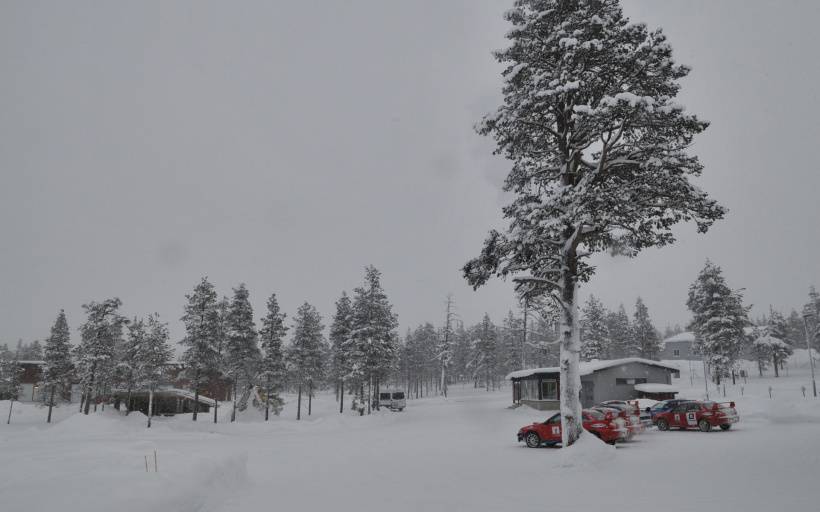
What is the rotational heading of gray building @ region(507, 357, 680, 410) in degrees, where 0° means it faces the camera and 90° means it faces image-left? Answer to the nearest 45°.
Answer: approximately 45°

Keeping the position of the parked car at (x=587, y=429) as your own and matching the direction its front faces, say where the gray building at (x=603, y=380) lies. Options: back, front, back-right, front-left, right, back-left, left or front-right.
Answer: right

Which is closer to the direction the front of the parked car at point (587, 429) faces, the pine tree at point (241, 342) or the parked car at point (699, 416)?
the pine tree

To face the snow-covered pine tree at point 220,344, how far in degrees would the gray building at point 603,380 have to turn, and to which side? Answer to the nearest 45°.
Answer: approximately 45° to its right

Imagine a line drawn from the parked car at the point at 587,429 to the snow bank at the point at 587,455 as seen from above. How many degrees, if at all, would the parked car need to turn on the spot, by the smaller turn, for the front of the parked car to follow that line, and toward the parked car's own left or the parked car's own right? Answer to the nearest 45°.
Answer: approximately 90° to the parked car's own left

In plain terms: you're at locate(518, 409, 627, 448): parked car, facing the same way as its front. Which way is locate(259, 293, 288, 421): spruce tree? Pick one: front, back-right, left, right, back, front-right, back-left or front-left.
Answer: front-right

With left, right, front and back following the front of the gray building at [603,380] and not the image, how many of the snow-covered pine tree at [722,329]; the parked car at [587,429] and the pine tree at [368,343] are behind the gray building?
1

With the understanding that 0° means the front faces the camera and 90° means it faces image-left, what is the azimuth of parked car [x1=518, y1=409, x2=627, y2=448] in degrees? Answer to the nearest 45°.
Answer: approximately 90°

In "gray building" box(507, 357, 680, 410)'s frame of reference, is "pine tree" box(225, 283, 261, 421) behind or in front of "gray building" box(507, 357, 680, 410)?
in front
